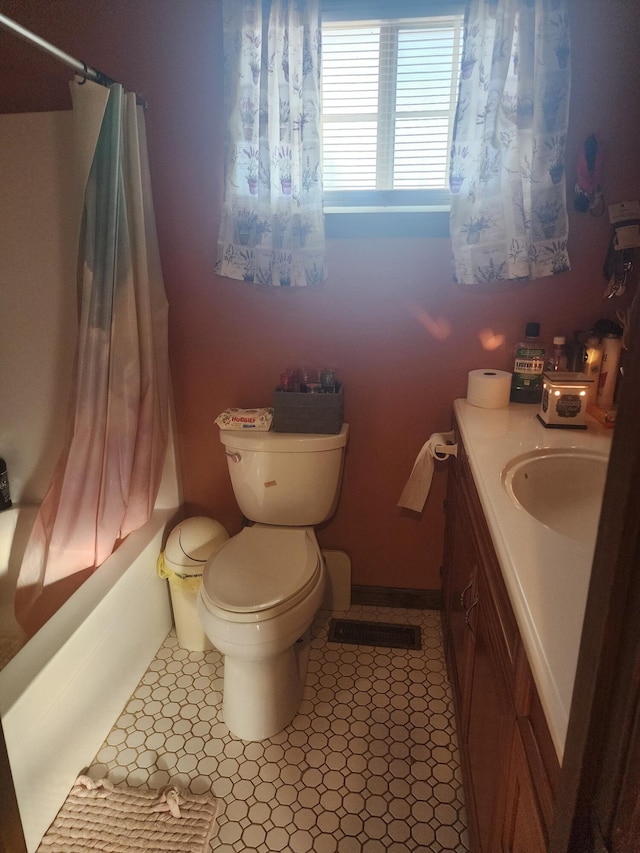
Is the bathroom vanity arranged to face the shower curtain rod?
yes

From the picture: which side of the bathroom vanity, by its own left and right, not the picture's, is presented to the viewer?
left

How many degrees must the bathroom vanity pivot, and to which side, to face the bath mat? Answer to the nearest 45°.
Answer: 0° — it already faces it

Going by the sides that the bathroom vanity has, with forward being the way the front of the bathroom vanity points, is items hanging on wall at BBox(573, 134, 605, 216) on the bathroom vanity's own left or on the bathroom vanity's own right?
on the bathroom vanity's own right

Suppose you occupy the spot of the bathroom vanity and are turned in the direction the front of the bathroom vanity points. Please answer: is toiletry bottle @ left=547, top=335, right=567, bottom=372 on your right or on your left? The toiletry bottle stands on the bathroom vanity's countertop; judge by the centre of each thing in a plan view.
on your right

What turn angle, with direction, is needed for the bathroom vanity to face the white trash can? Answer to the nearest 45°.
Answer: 0° — it already faces it

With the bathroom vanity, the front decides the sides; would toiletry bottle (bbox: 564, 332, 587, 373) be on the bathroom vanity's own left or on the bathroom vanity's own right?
on the bathroom vanity's own right

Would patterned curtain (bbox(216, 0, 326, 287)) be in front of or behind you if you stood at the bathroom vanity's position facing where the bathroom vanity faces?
in front
